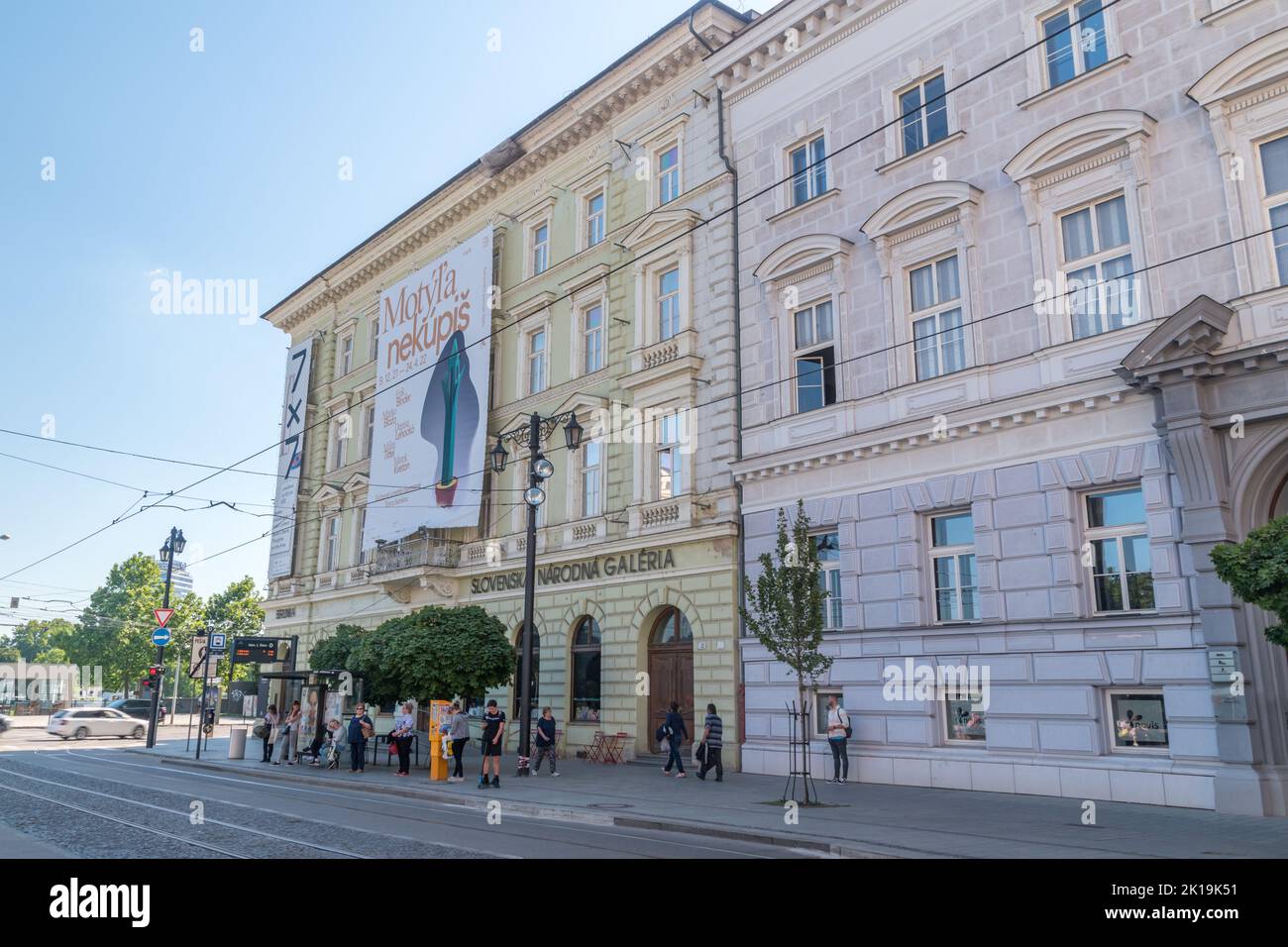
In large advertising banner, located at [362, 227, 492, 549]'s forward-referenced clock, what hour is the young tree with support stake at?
The young tree with support stake is roughly at 10 o'clock from the large advertising banner.

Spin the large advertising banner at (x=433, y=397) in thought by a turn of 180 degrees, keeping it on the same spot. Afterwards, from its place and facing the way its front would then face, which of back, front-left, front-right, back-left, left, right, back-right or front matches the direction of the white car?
left

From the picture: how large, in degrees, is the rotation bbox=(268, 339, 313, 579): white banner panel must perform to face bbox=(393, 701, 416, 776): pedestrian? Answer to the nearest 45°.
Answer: approximately 45° to its left

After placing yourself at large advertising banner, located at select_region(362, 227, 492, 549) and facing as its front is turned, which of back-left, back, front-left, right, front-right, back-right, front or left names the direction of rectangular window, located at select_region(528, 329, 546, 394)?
left

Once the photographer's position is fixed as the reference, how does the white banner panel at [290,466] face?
facing the viewer and to the left of the viewer

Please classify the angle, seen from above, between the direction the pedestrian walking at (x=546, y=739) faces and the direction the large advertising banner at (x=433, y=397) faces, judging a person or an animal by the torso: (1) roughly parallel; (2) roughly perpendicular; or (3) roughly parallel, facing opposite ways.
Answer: roughly perpendicular

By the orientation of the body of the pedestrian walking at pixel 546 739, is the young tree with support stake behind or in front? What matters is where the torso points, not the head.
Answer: in front
